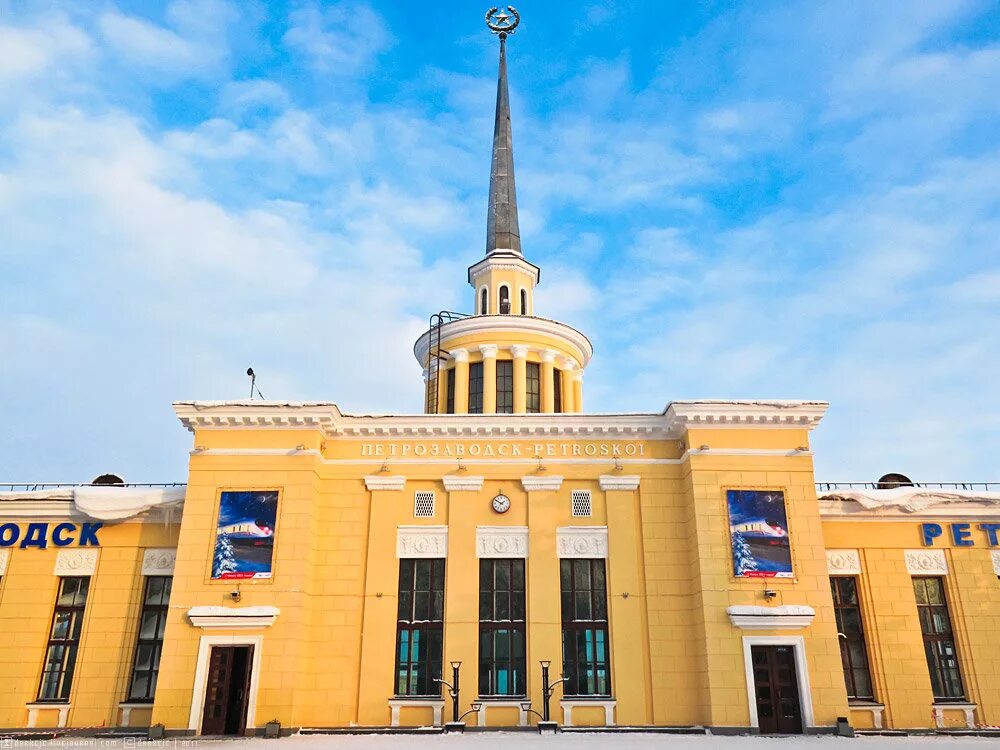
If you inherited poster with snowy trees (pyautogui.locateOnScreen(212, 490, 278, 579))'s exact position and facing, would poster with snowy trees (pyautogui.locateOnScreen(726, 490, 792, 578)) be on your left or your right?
on your left

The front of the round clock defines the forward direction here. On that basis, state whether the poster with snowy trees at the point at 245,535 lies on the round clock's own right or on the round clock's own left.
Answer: on the round clock's own right

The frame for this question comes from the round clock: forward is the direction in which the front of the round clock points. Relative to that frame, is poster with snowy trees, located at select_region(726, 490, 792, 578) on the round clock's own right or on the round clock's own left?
on the round clock's own left

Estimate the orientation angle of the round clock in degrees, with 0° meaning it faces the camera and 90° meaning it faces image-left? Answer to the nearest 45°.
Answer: approximately 0°

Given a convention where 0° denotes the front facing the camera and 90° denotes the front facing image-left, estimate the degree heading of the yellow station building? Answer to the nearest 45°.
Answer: approximately 0°

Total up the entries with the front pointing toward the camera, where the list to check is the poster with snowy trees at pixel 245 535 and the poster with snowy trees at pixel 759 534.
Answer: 2
